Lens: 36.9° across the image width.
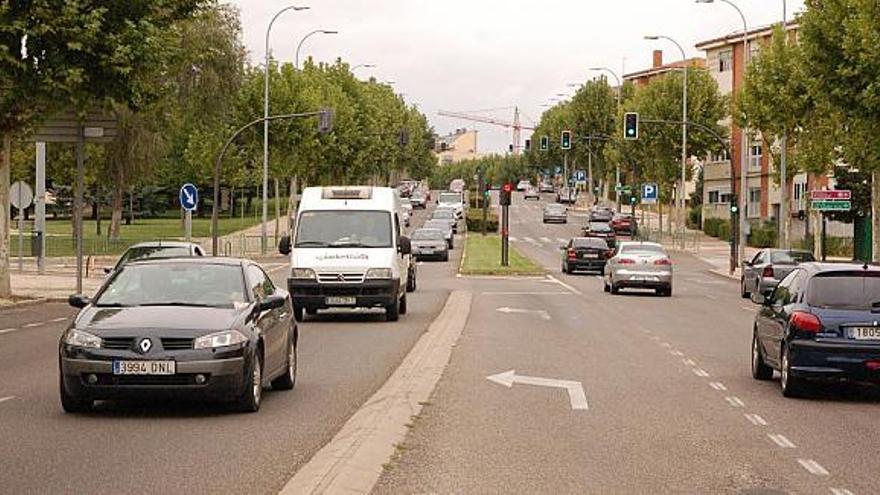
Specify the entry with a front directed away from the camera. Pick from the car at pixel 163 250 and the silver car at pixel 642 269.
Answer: the silver car

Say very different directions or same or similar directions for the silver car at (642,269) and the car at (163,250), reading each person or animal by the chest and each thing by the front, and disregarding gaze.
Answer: very different directions

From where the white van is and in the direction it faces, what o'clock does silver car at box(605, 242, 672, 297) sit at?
The silver car is roughly at 7 o'clock from the white van.

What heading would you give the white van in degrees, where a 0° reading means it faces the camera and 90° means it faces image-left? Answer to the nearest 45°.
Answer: approximately 0°

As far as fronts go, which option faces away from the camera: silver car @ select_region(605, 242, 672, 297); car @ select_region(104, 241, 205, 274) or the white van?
the silver car

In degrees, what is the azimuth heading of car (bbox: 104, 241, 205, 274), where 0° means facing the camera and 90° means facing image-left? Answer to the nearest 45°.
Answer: approximately 45°

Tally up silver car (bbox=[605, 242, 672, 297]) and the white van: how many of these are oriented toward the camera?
1

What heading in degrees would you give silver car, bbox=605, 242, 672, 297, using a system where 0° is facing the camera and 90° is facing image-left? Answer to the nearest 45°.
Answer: approximately 180°

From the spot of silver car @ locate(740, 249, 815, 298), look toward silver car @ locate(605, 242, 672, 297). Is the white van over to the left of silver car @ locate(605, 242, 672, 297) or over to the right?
left

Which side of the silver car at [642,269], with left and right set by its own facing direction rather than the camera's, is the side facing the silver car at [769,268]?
right
